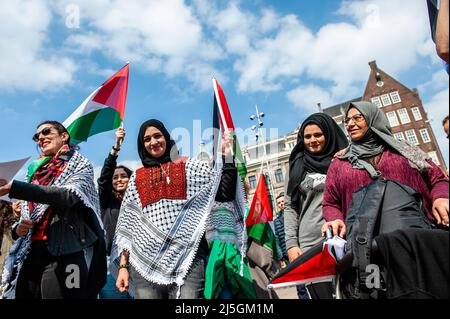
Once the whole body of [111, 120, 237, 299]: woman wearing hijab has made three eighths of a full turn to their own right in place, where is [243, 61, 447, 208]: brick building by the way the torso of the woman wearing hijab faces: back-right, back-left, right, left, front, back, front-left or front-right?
right

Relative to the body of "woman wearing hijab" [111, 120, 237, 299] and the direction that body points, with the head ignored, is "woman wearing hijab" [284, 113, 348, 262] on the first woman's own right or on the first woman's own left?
on the first woman's own left

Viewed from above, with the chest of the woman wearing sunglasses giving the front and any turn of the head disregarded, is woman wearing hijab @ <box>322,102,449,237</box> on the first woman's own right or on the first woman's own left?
on the first woman's own left

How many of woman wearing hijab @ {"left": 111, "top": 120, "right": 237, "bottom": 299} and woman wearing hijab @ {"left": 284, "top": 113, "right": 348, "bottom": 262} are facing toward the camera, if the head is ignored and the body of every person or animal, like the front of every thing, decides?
2

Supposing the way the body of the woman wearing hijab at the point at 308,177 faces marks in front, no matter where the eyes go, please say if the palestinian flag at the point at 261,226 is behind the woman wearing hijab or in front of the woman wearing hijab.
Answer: behind

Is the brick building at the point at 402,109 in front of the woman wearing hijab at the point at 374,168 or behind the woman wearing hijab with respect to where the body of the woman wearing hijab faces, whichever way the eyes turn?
behind

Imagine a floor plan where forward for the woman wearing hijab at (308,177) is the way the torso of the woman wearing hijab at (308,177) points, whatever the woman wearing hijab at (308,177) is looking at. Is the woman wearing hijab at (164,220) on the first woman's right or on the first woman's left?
on the first woman's right

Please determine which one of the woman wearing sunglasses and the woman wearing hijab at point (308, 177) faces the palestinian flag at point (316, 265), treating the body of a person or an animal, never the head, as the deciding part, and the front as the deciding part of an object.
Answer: the woman wearing hijab

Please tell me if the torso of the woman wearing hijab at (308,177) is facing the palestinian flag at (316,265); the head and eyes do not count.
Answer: yes

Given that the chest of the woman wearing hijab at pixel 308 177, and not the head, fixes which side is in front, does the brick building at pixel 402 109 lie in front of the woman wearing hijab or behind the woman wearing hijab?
behind
